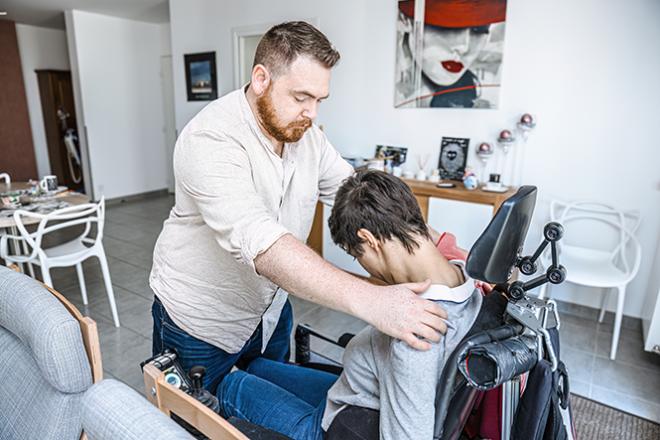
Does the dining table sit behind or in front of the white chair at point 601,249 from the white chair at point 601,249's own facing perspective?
in front

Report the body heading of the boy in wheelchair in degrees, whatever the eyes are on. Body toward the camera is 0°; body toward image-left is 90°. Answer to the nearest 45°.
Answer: approximately 90°

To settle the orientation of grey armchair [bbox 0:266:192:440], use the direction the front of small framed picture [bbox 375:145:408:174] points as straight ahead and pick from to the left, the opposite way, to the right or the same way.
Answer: to the left

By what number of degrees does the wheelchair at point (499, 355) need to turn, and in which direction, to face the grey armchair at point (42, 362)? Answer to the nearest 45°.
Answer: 0° — it already faces it

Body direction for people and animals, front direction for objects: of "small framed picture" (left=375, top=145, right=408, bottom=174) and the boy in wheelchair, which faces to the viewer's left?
the boy in wheelchair

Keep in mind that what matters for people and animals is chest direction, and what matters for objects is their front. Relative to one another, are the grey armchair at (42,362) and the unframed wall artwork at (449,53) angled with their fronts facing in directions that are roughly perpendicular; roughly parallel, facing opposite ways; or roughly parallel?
roughly perpendicular

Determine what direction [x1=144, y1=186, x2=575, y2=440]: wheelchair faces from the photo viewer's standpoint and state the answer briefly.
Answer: facing to the left of the viewer

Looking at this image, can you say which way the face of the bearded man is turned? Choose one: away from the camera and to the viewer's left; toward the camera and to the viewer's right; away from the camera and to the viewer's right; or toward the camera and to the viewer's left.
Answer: toward the camera and to the viewer's right

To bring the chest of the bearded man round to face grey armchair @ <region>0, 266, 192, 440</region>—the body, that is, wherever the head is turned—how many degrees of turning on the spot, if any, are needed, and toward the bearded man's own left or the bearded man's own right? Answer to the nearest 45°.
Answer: approximately 135° to the bearded man's own right

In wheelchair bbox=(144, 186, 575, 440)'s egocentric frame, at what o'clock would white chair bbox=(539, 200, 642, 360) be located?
The white chair is roughly at 4 o'clock from the wheelchair.

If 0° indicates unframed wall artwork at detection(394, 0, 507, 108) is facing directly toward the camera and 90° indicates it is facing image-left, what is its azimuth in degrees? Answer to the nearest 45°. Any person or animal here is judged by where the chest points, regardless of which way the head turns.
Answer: approximately 0°
